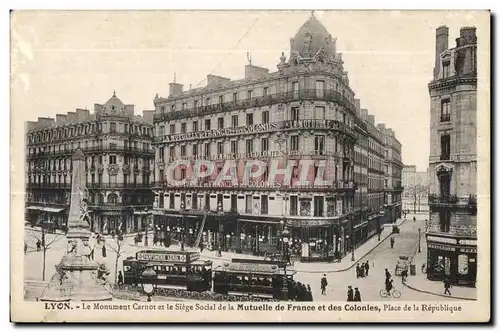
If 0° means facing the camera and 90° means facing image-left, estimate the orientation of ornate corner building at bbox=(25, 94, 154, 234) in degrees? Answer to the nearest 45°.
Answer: approximately 0°

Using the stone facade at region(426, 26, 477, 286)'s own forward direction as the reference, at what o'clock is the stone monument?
The stone monument is roughly at 1 o'clock from the stone facade.

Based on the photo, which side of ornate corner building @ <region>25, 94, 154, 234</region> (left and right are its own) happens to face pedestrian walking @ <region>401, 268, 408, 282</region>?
front

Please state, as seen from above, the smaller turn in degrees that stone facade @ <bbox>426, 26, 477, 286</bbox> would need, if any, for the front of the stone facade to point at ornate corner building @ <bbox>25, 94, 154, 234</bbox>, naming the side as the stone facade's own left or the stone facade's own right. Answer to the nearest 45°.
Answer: approximately 45° to the stone facade's own right

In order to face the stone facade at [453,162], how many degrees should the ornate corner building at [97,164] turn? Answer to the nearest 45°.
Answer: approximately 90° to its left

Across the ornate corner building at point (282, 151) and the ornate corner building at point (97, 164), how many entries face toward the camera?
2
